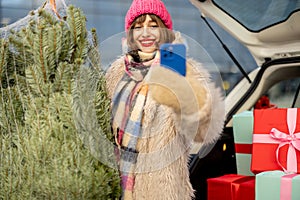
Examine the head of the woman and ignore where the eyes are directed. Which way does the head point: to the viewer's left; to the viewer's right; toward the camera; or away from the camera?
toward the camera

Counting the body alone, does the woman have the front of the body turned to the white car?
no

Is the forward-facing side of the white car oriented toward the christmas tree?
no

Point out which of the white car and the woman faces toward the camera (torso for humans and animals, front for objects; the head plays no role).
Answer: the woman

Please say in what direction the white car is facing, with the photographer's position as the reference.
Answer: facing away from the viewer and to the right of the viewer

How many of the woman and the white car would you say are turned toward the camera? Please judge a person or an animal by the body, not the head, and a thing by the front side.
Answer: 1

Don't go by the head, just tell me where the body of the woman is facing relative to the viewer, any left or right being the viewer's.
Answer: facing the viewer

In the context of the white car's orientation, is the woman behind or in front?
behind
